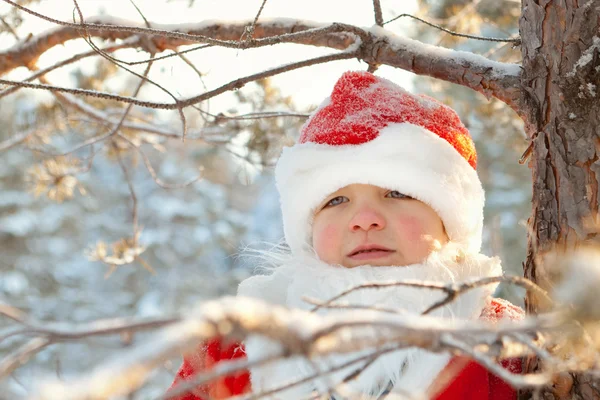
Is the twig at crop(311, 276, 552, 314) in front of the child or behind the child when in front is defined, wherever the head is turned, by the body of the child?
in front

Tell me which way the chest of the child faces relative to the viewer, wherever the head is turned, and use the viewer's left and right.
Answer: facing the viewer

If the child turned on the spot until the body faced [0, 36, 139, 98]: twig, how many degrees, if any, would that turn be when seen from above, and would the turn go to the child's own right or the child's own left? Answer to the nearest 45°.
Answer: approximately 90° to the child's own right

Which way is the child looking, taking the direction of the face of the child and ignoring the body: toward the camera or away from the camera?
toward the camera
